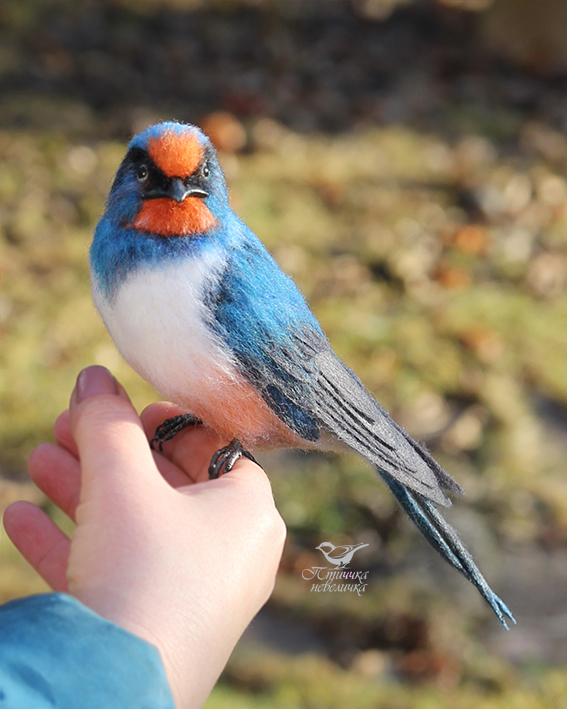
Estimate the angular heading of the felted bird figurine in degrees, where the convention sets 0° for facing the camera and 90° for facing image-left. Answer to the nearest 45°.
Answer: approximately 45°
